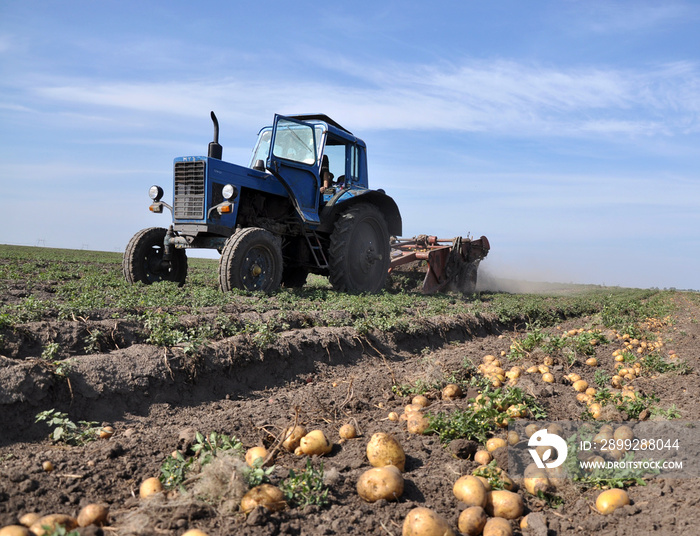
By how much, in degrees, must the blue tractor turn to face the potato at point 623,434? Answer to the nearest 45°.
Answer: approximately 45° to its left

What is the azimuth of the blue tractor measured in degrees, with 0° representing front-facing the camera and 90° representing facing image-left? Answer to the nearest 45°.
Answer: approximately 45°

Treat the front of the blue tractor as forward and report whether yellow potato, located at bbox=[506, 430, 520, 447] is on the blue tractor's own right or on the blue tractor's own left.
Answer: on the blue tractor's own left

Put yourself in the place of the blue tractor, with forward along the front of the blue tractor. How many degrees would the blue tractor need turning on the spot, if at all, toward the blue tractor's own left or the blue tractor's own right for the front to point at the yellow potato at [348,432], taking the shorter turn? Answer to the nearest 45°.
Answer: approximately 45° to the blue tractor's own left

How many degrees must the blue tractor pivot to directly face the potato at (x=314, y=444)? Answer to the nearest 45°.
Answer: approximately 45° to its left

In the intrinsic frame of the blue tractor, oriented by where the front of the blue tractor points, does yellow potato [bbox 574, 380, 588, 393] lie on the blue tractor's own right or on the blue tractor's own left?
on the blue tractor's own left

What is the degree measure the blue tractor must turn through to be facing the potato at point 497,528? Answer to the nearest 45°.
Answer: approximately 45° to its left

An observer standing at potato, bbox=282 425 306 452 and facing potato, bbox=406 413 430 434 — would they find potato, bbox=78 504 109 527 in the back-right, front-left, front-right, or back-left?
back-right

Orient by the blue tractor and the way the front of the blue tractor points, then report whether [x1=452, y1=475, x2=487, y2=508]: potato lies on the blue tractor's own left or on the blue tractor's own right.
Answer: on the blue tractor's own left

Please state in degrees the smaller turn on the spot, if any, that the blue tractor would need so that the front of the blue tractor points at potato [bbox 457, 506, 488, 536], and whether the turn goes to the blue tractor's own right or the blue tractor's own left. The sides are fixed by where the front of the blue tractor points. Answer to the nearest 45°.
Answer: approximately 45° to the blue tractor's own left
